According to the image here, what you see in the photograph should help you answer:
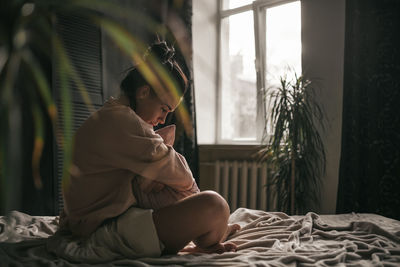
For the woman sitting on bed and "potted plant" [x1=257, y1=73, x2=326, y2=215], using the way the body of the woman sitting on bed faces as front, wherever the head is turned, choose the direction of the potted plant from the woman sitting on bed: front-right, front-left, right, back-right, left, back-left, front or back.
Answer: front-left

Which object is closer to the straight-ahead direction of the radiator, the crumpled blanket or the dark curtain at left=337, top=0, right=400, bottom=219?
the crumpled blanket

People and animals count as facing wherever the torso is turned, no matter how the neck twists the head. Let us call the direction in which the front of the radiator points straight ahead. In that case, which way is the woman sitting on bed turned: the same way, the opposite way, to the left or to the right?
to the left

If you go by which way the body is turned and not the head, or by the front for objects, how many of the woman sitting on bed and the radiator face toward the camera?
1

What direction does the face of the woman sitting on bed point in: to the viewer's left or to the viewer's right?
to the viewer's right

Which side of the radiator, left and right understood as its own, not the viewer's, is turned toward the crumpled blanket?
front

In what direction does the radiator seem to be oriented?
toward the camera

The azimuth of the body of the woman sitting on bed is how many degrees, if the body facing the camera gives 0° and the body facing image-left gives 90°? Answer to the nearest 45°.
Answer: approximately 270°

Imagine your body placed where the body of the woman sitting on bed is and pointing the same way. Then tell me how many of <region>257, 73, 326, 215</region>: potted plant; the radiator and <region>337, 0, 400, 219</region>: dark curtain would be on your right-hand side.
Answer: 0

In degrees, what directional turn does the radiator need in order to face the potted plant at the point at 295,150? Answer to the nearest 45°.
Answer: approximately 45° to its left

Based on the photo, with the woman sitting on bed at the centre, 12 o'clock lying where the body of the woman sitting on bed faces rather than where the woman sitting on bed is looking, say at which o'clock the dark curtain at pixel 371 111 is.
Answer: The dark curtain is roughly at 11 o'clock from the woman sitting on bed.

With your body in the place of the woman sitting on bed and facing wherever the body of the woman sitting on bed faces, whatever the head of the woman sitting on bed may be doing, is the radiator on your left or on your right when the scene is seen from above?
on your left

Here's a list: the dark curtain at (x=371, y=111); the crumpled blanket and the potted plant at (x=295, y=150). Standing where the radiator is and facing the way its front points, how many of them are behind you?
0
